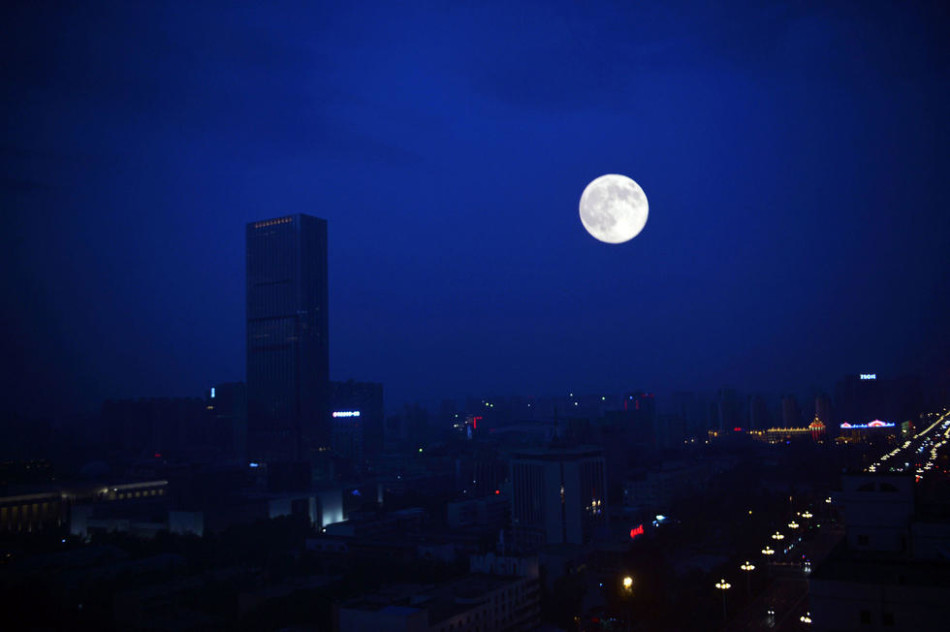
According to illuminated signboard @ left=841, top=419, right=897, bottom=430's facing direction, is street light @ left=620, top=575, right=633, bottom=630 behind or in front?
in front

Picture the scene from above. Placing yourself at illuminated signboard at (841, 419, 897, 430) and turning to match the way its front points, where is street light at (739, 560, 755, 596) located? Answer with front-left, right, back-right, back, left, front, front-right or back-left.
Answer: front

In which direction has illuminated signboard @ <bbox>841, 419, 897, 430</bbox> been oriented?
toward the camera

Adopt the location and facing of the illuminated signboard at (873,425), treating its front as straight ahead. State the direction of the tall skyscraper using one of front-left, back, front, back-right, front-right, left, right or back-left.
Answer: front-right

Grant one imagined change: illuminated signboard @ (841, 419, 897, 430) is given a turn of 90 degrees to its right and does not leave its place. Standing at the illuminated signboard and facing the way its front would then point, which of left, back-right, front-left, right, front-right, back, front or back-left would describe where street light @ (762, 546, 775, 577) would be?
left

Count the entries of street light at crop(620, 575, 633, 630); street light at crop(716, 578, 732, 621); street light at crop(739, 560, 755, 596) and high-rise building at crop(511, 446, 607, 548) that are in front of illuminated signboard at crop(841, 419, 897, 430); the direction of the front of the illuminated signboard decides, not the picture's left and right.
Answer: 4

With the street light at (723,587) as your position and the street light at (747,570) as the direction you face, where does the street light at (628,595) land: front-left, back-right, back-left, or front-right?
back-left

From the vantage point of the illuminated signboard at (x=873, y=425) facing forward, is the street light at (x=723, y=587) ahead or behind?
ahead

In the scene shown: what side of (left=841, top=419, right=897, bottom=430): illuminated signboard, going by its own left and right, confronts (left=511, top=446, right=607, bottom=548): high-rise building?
front

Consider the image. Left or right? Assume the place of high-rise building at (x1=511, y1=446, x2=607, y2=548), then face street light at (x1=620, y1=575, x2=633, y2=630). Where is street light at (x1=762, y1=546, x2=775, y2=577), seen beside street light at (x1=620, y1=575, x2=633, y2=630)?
left
